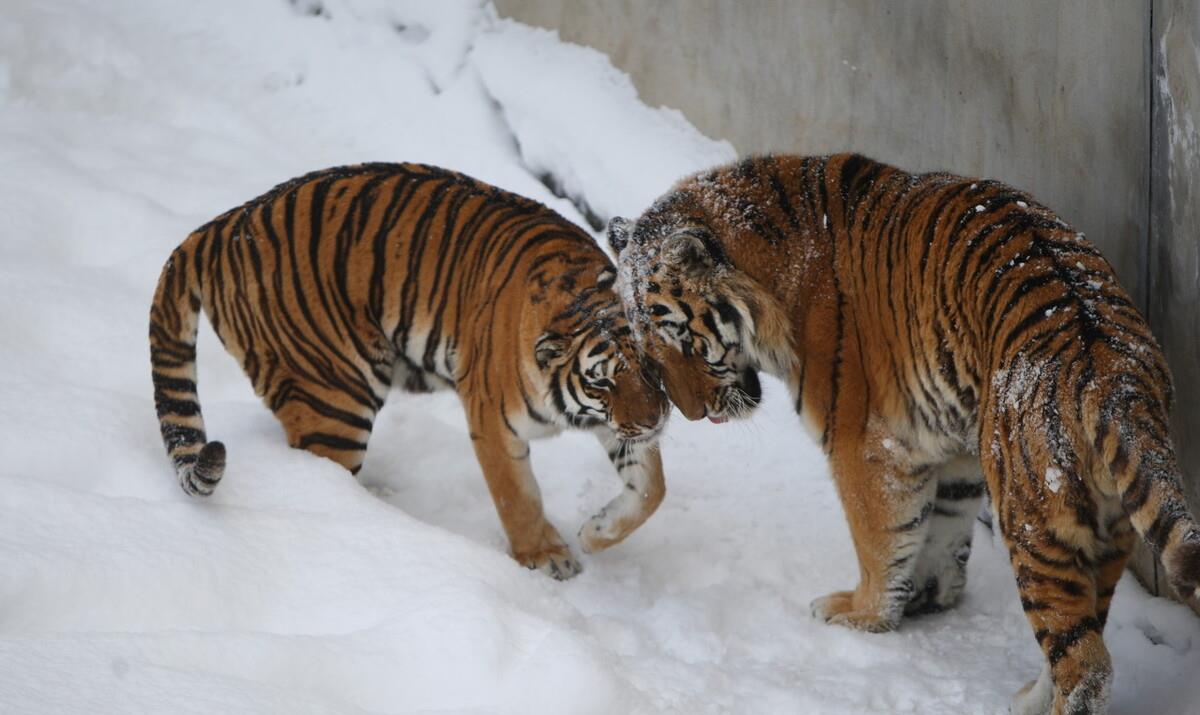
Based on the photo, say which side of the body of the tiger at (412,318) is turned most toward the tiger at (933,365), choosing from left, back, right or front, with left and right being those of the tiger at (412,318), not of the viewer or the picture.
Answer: front

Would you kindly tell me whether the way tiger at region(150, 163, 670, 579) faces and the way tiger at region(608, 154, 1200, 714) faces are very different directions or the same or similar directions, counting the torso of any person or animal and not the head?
very different directions

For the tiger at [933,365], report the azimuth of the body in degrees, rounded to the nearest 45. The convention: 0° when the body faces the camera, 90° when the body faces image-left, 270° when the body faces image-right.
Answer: approximately 135°
